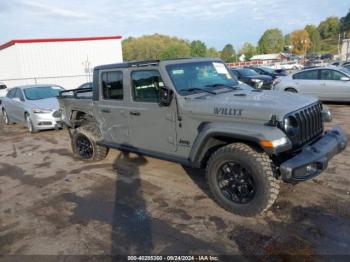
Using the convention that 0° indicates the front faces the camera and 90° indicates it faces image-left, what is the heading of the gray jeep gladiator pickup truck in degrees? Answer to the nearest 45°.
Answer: approximately 315°

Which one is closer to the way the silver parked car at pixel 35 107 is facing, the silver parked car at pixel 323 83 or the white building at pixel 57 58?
the silver parked car

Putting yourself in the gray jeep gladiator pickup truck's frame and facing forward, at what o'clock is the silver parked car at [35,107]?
The silver parked car is roughly at 6 o'clock from the gray jeep gladiator pickup truck.

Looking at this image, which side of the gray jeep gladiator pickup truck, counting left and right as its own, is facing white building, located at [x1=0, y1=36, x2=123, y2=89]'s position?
back

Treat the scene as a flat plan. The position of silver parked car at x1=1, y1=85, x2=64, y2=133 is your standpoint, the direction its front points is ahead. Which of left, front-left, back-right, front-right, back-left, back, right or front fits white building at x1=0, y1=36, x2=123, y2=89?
back-left

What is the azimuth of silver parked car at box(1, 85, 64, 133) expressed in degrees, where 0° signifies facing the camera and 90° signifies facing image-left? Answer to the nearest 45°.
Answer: approximately 315°
